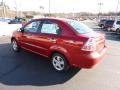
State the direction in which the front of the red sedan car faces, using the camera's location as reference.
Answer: facing away from the viewer and to the left of the viewer
